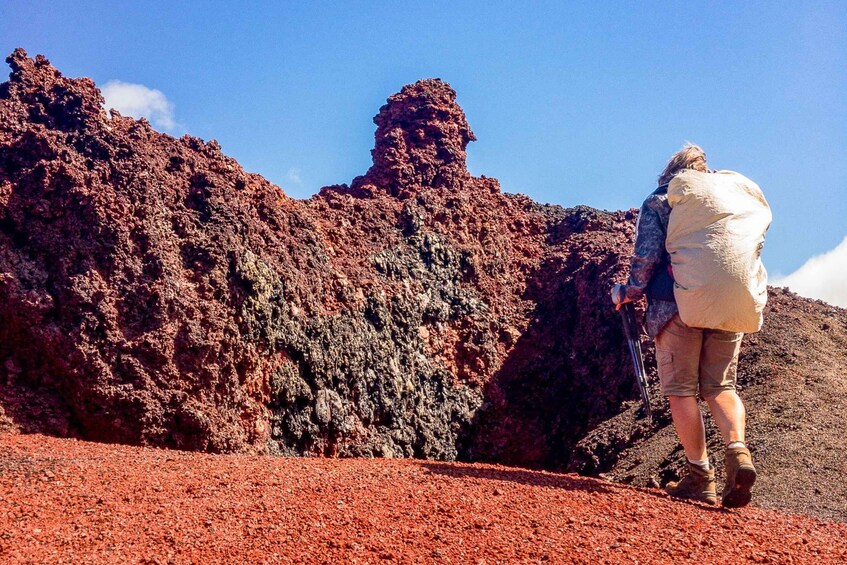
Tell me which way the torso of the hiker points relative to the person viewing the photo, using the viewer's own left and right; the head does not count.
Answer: facing away from the viewer and to the left of the viewer

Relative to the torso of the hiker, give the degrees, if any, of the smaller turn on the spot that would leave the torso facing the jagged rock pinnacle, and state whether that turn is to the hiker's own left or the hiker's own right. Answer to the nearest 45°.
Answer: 0° — they already face it
